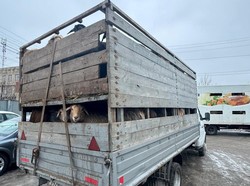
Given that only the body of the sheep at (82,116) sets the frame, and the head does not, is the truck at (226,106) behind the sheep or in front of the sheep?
behind

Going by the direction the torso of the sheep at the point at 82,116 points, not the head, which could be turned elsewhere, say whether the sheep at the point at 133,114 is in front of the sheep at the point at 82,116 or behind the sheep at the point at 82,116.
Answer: behind

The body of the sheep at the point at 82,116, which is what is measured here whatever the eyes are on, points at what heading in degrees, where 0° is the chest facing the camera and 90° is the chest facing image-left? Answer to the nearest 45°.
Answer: approximately 45°

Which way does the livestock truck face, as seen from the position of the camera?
facing away from the viewer and to the right of the viewer

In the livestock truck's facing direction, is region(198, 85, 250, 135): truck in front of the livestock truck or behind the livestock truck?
in front
